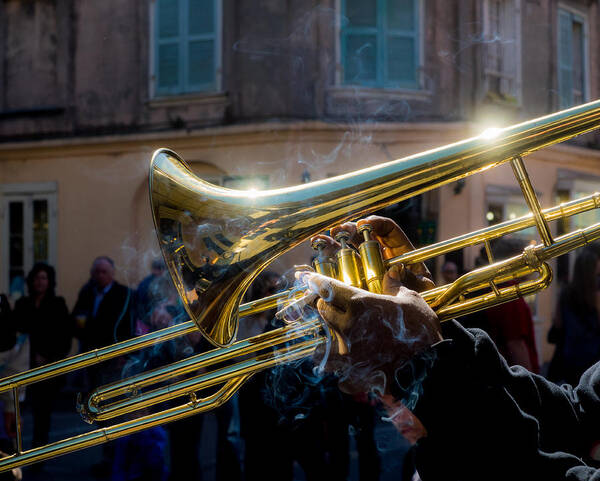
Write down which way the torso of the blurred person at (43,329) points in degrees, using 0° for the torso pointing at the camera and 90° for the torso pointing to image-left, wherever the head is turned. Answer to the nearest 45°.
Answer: approximately 0°
